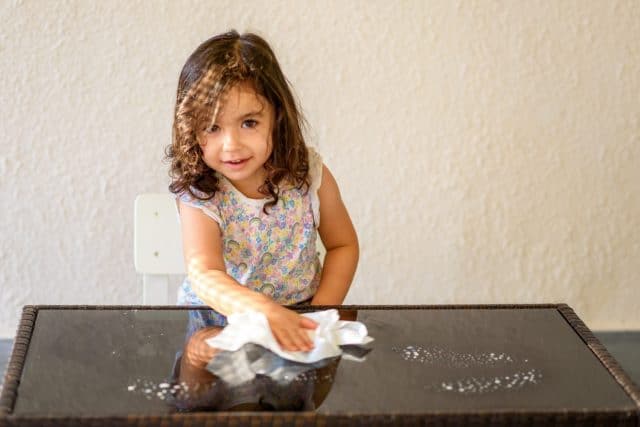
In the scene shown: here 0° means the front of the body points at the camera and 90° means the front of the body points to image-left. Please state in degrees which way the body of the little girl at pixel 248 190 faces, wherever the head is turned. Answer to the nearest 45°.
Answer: approximately 0°

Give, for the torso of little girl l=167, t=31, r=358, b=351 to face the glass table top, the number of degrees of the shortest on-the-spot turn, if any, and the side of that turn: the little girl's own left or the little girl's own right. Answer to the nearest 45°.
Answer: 0° — they already face it
